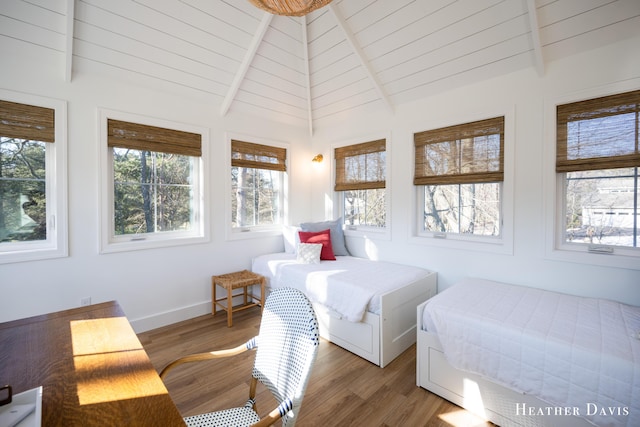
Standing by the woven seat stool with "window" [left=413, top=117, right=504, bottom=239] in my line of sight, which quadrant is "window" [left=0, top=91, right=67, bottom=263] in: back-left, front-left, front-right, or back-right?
back-right

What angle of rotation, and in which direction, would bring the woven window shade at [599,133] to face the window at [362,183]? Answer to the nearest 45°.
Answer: approximately 45° to its right

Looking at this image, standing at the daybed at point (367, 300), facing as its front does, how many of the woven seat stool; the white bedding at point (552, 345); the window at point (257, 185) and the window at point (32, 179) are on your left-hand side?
1

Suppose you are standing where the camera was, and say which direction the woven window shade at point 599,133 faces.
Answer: facing the viewer and to the left of the viewer

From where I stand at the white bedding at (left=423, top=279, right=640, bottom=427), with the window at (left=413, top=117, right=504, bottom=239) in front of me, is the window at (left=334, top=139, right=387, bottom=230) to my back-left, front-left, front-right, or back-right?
front-left

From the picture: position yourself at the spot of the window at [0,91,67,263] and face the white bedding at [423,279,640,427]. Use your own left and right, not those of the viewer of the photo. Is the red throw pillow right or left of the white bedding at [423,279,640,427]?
left

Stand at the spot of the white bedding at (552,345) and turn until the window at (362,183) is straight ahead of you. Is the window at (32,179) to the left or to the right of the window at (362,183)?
left

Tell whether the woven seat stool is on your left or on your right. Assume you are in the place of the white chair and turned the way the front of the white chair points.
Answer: on your right
